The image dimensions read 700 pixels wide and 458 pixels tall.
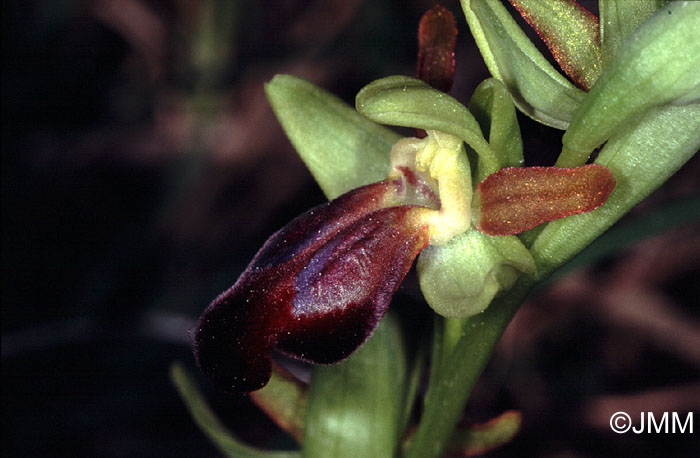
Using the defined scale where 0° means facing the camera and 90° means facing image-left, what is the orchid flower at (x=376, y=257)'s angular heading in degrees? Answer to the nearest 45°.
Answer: approximately 45°

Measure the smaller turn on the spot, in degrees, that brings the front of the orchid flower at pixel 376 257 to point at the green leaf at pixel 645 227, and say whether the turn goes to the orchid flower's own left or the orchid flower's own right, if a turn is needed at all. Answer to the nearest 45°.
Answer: approximately 180°
